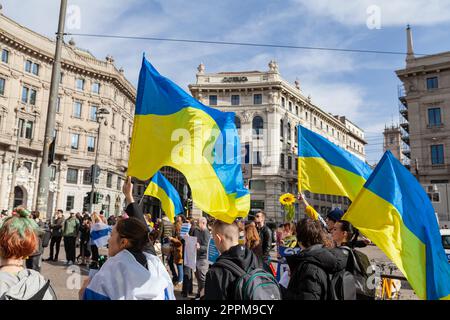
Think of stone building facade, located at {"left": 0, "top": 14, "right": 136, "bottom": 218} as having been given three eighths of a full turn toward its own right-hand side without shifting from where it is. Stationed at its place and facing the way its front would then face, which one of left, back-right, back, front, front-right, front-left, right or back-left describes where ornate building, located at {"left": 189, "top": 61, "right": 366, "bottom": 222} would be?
back

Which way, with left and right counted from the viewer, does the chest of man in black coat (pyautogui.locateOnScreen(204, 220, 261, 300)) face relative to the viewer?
facing away from the viewer and to the left of the viewer

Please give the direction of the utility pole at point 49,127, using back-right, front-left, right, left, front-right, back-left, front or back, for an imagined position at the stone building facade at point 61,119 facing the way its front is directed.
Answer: front-right

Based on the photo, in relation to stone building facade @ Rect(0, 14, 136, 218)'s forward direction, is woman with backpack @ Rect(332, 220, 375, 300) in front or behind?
in front

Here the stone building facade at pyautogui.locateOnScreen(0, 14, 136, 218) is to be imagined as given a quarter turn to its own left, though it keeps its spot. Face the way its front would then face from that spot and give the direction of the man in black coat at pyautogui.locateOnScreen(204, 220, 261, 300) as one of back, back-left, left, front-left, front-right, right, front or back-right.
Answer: back-right

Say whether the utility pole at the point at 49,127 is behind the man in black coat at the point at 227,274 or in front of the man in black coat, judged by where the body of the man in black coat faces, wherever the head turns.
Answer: in front

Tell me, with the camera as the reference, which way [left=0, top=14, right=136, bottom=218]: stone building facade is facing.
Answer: facing the viewer and to the right of the viewer

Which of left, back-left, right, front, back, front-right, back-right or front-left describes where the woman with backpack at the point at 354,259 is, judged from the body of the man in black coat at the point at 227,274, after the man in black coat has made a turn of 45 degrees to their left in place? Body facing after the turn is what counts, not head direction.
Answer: back-right

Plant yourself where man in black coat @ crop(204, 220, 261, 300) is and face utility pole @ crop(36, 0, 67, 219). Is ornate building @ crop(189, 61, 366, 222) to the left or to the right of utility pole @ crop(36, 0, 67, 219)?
right
